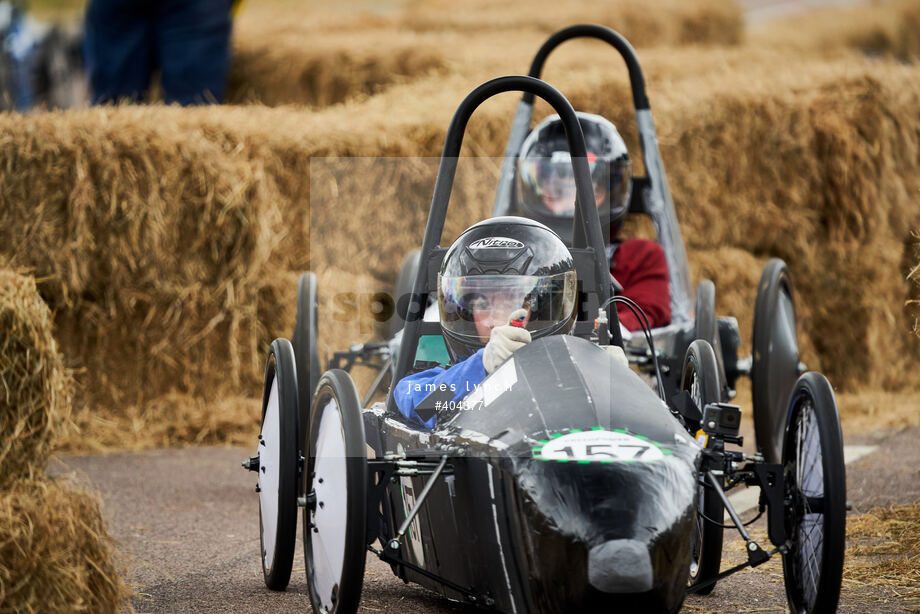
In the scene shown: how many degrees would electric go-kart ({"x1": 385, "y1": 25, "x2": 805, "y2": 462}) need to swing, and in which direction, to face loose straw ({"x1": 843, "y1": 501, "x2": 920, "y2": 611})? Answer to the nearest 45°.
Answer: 0° — it already faces it

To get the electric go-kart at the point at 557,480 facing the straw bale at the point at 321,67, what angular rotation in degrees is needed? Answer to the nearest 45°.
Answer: approximately 180°

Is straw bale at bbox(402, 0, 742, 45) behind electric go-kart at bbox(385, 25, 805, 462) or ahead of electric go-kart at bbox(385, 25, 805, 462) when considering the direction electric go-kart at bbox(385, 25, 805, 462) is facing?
behind

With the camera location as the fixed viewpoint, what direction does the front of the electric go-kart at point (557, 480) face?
facing the viewer

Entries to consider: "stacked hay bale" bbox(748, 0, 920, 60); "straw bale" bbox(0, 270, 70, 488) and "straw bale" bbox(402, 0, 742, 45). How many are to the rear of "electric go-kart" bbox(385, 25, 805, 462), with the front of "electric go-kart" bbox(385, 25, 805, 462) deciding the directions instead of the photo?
2

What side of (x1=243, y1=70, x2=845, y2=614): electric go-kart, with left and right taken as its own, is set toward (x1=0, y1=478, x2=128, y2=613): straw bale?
right

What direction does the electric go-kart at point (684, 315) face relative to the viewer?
toward the camera

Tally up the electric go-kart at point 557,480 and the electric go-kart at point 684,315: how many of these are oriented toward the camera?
2

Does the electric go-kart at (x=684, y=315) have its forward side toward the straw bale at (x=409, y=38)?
no

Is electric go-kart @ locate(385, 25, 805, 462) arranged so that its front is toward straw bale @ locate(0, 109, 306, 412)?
no

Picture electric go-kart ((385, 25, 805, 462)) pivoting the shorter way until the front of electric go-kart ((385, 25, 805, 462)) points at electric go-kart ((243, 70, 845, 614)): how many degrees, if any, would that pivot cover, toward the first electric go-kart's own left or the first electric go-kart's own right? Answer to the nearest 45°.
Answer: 0° — it already faces it

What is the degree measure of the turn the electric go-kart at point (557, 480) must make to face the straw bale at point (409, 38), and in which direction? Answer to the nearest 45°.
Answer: approximately 180°

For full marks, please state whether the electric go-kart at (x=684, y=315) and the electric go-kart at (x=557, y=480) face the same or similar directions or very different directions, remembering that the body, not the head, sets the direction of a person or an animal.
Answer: same or similar directions
